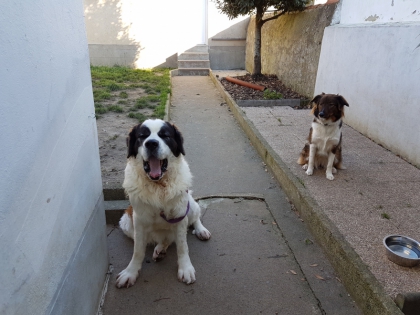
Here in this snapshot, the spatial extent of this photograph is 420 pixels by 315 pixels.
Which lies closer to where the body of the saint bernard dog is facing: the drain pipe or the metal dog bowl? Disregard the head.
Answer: the metal dog bowl

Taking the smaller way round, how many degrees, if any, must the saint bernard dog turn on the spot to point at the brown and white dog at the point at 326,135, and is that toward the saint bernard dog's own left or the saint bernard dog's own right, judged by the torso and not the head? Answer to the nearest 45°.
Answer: approximately 135° to the saint bernard dog's own left

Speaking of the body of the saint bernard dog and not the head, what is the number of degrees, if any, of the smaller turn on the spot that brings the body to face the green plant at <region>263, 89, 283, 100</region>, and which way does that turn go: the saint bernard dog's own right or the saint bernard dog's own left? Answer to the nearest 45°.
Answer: approximately 135° to the saint bernard dog's own left

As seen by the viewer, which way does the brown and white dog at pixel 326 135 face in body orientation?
toward the camera

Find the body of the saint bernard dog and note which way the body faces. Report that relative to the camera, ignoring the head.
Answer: toward the camera

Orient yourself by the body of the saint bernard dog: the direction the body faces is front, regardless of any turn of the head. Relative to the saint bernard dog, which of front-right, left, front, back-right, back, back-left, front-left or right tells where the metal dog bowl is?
left

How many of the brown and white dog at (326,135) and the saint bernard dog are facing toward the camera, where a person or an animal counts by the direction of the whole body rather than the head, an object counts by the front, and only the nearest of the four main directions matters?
2

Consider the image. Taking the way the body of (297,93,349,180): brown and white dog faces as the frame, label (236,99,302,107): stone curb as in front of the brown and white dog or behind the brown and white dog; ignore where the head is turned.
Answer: behind

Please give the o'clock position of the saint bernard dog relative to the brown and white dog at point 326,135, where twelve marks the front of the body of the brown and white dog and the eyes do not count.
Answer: The saint bernard dog is roughly at 1 o'clock from the brown and white dog.

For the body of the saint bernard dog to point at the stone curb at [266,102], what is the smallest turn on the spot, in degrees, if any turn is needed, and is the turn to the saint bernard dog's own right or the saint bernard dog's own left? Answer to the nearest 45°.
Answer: approximately 135° to the saint bernard dog's own left

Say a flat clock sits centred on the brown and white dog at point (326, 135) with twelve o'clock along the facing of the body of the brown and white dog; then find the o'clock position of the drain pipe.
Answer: The drain pipe is roughly at 5 o'clock from the brown and white dog.

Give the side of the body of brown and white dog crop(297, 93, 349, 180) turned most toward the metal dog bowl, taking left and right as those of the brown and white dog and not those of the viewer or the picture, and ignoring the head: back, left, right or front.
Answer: front
